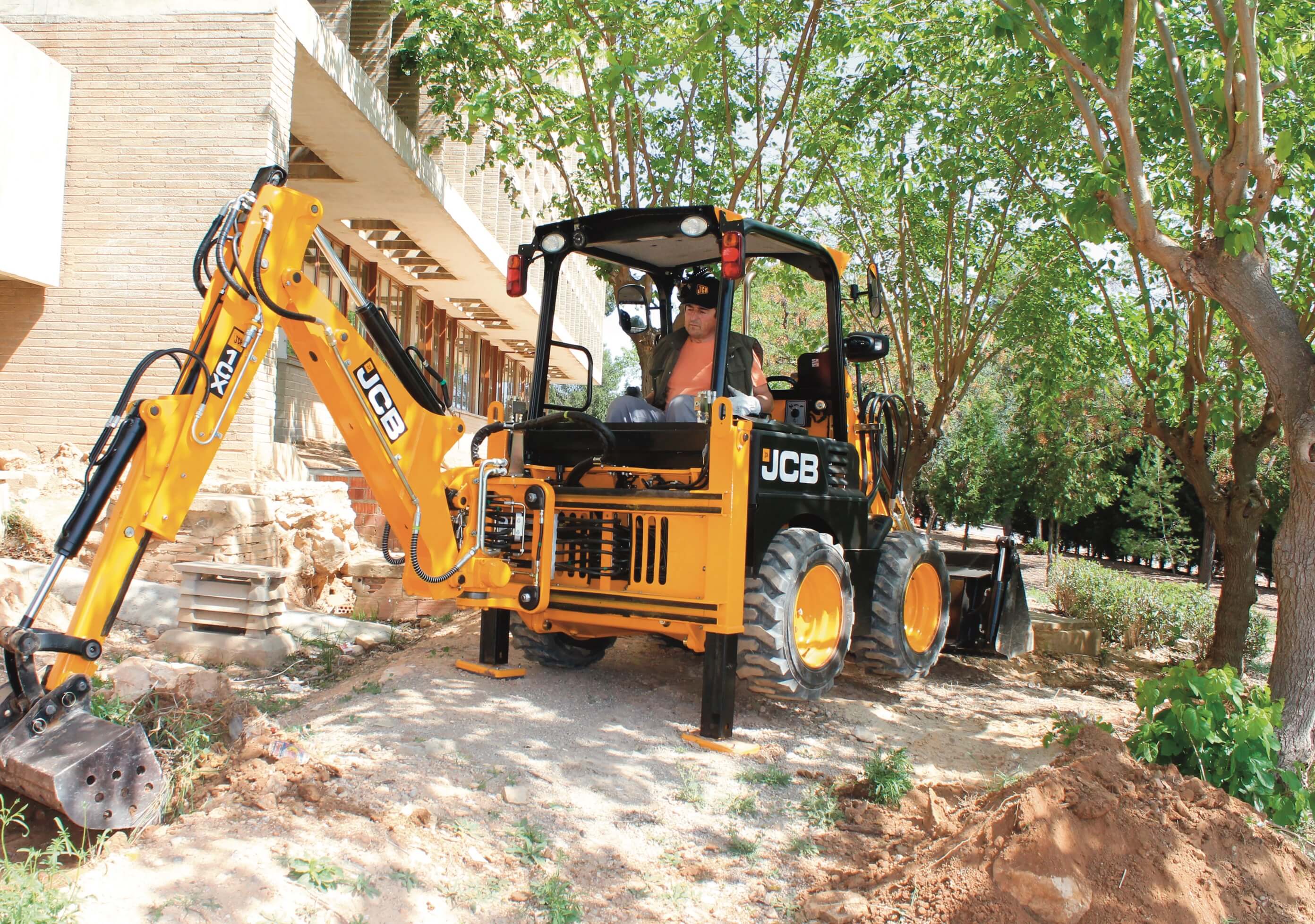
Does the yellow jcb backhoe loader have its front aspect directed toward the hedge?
yes

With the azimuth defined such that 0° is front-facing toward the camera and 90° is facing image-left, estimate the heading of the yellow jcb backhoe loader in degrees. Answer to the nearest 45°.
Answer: approximately 225°

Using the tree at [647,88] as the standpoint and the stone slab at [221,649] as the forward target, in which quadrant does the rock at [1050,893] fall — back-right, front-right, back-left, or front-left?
front-left

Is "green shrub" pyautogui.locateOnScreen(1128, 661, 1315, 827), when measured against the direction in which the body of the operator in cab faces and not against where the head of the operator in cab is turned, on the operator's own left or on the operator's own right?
on the operator's own left

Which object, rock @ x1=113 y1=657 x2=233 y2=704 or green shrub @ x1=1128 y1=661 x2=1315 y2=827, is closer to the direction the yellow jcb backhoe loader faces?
the green shrub

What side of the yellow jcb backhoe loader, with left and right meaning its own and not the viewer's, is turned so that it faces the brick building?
left

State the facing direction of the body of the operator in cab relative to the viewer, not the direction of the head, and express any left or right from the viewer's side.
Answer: facing the viewer and to the left of the viewer

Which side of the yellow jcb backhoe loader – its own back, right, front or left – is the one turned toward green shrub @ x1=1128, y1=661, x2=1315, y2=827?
right

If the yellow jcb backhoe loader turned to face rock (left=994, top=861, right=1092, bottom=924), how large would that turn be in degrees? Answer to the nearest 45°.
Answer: approximately 90° to its right

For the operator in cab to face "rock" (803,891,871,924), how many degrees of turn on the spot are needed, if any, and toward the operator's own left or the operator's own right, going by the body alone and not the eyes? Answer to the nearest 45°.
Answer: approximately 45° to the operator's own left
